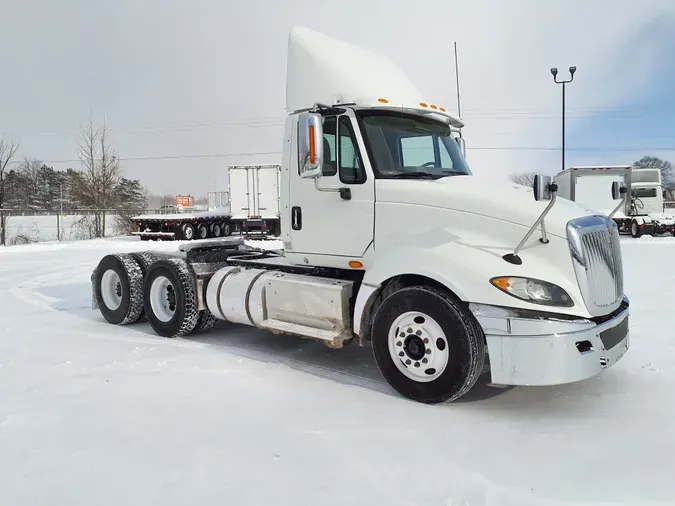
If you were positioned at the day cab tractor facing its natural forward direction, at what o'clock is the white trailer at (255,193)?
The white trailer is roughly at 7 o'clock from the day cab tractor.

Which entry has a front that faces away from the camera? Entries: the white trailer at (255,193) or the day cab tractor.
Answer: the white trailer

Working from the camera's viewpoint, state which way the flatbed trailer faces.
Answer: facing away from the viewer and to the right of the viewer

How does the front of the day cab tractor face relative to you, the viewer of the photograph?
facing the viewer and to the right of the viewer

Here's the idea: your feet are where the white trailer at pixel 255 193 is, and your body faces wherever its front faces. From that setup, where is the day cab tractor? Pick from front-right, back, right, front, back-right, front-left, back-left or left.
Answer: back

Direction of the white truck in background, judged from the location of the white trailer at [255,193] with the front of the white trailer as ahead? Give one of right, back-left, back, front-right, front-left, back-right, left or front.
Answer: right

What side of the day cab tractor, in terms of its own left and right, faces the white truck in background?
left

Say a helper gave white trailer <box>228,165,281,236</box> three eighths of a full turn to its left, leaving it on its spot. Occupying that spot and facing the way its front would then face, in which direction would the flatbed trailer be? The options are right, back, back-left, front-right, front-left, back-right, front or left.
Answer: right

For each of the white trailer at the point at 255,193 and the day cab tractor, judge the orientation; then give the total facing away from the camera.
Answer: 1

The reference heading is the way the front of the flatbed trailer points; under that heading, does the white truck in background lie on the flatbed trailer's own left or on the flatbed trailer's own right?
on the flatbed trailer's own right

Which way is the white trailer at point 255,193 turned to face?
away from the camera
